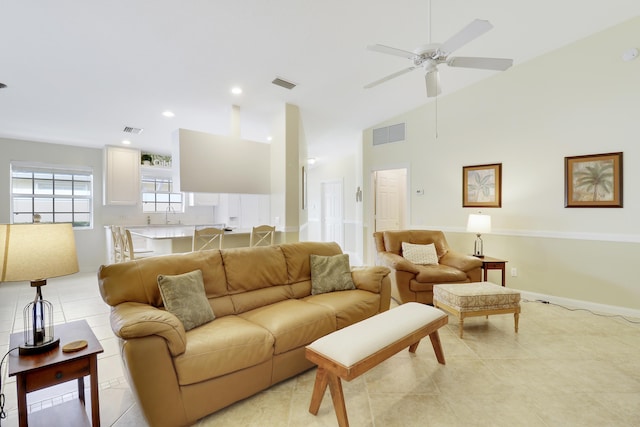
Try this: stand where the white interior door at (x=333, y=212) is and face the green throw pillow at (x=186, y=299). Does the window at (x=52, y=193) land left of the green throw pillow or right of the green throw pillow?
right

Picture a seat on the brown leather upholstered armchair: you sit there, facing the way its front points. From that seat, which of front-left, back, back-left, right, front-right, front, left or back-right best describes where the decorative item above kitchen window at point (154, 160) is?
back-right

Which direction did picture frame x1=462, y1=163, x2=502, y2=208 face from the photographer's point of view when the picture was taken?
facing the viewer and to the left of the viewer

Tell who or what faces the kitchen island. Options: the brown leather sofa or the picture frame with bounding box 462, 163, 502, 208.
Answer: the picture frame

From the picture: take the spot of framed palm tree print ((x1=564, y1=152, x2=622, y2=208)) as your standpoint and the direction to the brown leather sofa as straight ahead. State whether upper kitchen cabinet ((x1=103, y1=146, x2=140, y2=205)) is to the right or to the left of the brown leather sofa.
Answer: right

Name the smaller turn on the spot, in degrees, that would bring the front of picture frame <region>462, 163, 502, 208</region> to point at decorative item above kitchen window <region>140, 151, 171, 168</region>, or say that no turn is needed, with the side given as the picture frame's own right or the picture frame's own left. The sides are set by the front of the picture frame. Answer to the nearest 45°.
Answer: approximately 45° to the picture frame's own right

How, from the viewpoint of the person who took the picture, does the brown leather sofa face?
facing the viewer and to the right of the viewer

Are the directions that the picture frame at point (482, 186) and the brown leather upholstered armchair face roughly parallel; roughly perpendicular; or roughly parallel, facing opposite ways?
roughly perpendicular

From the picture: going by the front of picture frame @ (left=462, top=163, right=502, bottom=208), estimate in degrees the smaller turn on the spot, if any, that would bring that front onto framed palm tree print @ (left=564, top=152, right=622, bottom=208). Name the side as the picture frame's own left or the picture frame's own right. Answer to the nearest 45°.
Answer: approximately 135° to the picture frame's own left

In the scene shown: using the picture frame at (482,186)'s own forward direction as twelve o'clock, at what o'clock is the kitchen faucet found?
The kitchen faucet is roughly at 1 o'clock from the picture frame.

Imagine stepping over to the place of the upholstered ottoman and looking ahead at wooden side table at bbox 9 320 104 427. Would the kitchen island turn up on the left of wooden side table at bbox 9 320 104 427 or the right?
right

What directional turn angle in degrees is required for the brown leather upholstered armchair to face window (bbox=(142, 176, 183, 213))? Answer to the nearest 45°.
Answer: approximately 135° to its right

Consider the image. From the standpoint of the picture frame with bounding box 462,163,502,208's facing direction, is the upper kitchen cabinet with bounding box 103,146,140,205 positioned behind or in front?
in front
